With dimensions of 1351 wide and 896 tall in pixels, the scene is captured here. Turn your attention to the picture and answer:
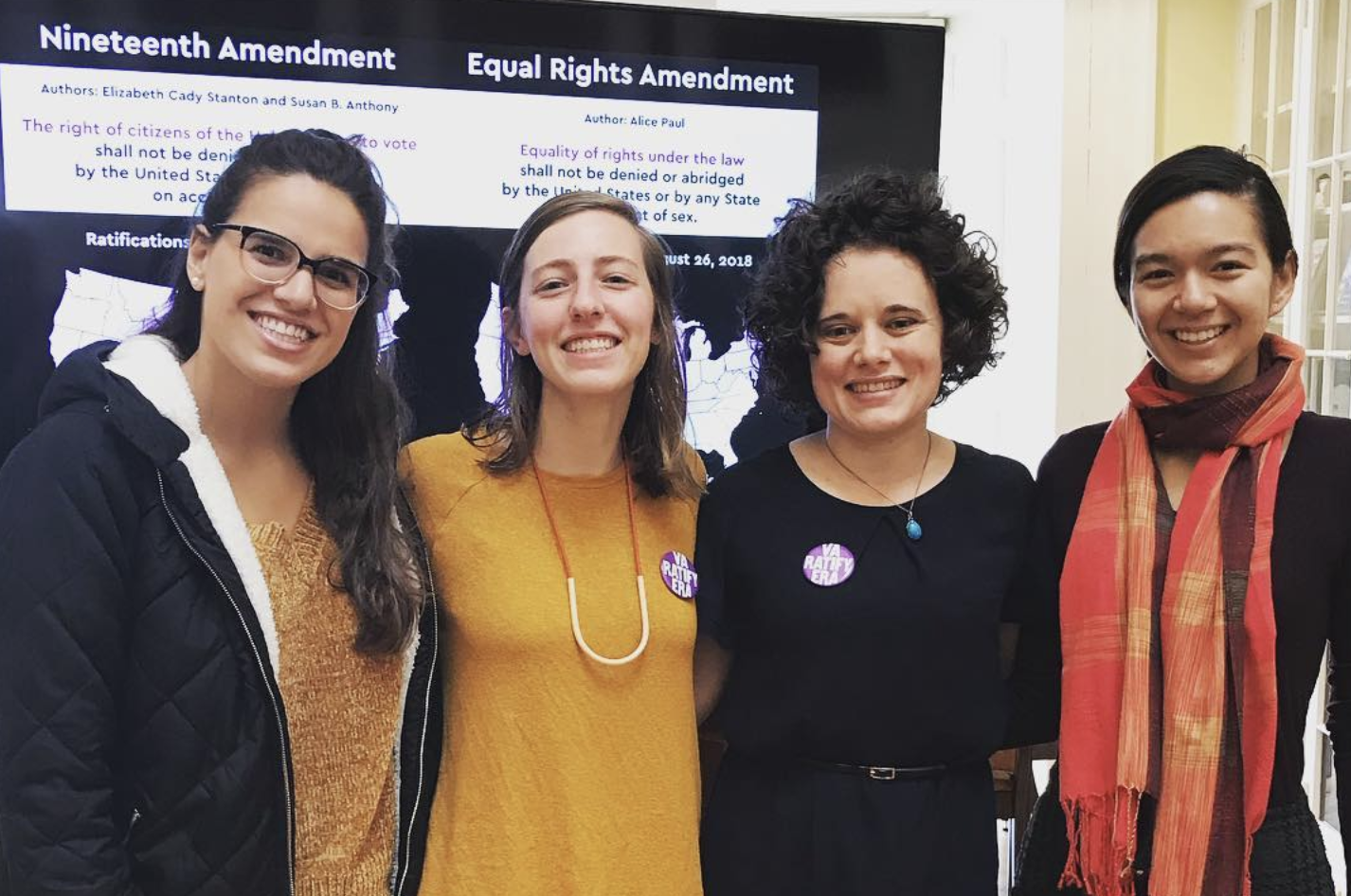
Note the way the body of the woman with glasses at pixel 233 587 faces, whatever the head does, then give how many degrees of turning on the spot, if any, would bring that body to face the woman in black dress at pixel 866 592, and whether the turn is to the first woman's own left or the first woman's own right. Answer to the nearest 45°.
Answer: approximately 45° to the first woman's own left

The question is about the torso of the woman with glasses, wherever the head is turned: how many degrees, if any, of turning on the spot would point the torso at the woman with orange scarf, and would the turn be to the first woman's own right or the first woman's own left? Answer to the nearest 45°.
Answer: approximately 45° to the first woman's own left

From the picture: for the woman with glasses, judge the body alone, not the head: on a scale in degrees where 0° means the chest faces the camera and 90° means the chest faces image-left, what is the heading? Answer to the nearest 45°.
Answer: approximately 315°

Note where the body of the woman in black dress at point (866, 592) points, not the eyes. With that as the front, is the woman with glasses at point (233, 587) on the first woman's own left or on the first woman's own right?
on the first woman's own right

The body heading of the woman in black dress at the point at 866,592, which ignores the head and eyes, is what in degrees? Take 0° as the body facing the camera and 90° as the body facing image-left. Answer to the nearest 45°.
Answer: approximately 0°
